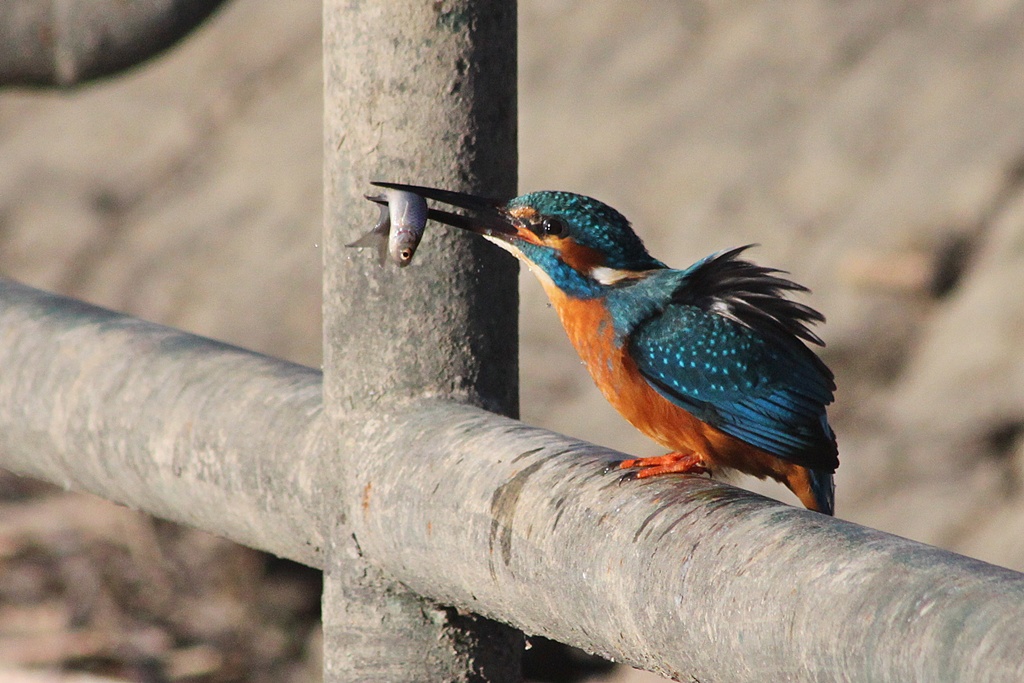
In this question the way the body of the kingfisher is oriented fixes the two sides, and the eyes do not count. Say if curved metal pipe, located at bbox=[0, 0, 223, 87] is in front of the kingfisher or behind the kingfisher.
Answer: in front

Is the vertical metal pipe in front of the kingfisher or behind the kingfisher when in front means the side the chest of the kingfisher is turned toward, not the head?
in front

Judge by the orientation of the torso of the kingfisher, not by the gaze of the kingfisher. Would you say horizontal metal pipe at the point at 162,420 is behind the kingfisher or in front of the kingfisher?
in front

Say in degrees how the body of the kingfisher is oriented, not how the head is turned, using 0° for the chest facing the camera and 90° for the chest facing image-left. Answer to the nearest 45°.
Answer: approximately 90°
